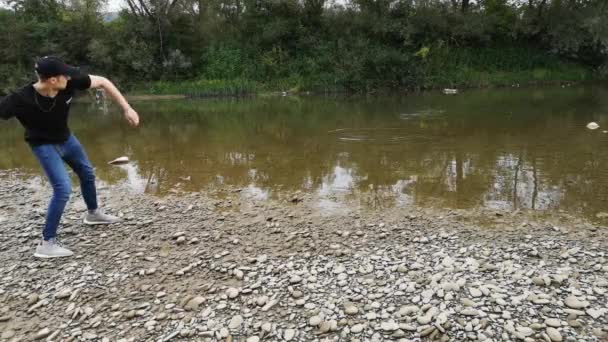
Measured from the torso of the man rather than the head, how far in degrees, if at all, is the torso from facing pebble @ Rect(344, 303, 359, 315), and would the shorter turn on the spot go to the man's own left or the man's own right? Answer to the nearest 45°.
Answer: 0° — they already face it

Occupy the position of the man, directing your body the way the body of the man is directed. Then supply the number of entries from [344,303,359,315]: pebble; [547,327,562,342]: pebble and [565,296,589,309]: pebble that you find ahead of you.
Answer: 3

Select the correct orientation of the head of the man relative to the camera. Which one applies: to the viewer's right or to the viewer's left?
to the viewer's right

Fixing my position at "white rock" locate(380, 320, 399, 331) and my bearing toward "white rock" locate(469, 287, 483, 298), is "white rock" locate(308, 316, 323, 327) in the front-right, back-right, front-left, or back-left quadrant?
back-left

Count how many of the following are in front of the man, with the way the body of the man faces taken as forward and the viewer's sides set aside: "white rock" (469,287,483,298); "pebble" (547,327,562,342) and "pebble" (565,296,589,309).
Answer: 3

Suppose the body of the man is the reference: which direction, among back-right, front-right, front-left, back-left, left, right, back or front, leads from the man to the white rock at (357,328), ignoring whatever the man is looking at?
front

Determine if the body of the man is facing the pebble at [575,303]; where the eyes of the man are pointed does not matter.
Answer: yes

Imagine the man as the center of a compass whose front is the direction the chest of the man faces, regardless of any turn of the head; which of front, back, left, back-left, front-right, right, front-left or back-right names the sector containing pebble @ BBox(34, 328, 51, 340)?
front-right

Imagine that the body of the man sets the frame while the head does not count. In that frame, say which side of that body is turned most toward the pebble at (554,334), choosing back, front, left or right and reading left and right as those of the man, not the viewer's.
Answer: front

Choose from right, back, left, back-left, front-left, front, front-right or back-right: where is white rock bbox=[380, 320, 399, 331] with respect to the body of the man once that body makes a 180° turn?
back

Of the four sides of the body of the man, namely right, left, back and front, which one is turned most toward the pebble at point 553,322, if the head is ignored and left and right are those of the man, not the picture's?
front
